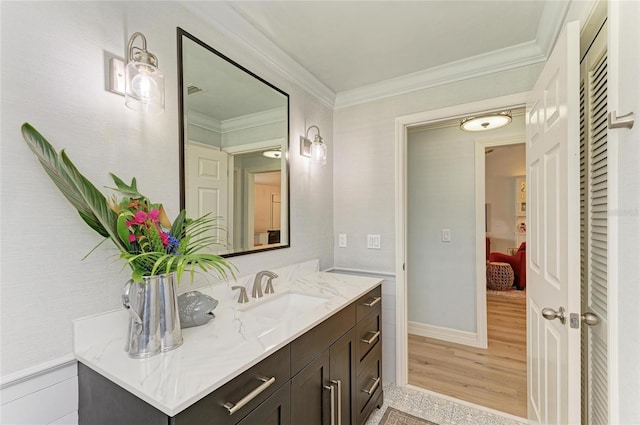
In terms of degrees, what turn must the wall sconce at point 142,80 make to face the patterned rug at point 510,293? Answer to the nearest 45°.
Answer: approximately 45° to its left

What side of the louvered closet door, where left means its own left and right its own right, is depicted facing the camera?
left

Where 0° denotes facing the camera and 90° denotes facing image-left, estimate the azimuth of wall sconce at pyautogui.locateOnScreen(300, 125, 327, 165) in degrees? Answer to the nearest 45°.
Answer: approximately 315°

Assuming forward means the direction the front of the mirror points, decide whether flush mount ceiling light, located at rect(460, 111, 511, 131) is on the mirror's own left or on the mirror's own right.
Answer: on the mirror's own left

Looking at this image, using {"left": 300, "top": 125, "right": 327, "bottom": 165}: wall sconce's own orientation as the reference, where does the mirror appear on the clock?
The mirror is roughly at 3 o'clock from the wall sconce.

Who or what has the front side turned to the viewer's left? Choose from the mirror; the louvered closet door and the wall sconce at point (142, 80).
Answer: the louvered closet door

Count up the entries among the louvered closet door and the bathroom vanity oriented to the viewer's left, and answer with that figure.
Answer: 1

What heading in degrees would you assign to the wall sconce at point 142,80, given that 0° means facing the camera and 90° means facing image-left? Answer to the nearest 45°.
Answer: approximately 315°
